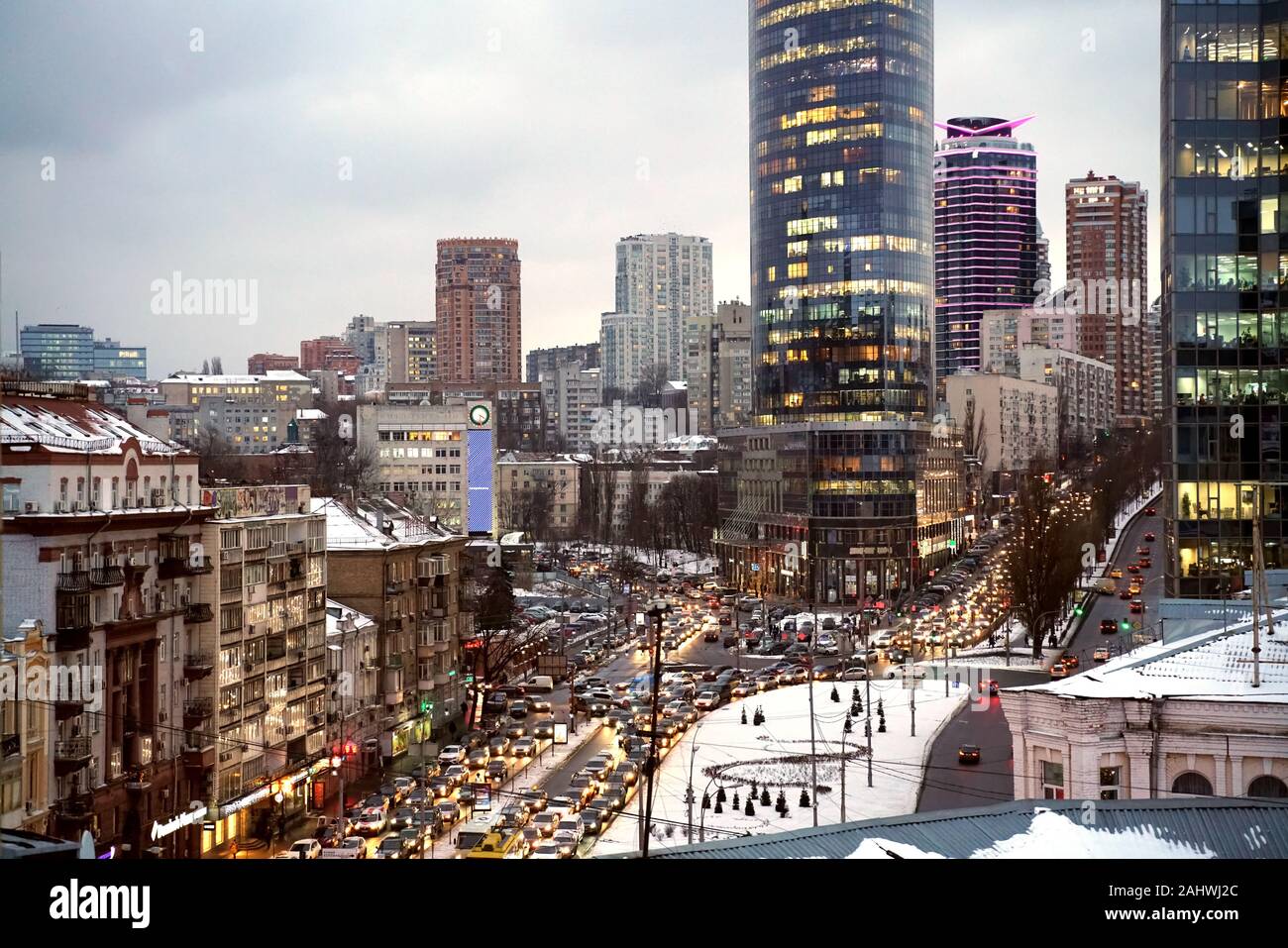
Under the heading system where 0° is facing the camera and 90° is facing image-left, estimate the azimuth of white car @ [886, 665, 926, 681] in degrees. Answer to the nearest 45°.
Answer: approximately 90°

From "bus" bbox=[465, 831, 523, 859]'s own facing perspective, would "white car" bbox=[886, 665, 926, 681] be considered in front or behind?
behind

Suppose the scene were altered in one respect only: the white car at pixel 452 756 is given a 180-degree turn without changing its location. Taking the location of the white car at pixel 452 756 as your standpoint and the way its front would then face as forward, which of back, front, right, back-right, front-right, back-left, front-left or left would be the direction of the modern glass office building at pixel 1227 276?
front-right

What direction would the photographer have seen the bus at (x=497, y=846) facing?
facing the viewer and to the left of the viewer

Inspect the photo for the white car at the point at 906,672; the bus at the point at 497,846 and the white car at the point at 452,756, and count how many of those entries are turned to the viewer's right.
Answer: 0

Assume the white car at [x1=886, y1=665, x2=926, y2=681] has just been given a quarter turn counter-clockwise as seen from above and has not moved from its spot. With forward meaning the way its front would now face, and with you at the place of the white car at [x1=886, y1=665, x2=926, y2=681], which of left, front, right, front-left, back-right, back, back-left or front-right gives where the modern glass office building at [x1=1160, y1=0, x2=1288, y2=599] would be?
front-left

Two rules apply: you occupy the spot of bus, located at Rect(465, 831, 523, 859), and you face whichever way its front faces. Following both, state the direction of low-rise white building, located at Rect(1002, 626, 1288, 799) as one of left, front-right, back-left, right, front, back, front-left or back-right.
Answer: left

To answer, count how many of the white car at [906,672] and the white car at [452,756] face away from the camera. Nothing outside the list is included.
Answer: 0

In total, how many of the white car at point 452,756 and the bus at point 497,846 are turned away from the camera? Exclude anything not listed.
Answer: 0

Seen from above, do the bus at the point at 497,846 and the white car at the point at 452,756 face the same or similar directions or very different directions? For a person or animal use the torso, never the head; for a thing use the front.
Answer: same or similar directions

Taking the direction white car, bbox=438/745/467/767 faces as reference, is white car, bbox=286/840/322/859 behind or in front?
in front

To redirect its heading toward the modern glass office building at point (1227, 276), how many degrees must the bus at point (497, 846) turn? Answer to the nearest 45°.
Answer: approximately 180°

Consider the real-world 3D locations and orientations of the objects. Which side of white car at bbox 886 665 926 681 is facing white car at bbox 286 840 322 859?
left

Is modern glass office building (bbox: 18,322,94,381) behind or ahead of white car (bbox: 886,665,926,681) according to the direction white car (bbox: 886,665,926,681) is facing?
ahead

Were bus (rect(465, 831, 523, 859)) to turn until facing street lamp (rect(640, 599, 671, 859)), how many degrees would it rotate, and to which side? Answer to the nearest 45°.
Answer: approximately 45° to its left
